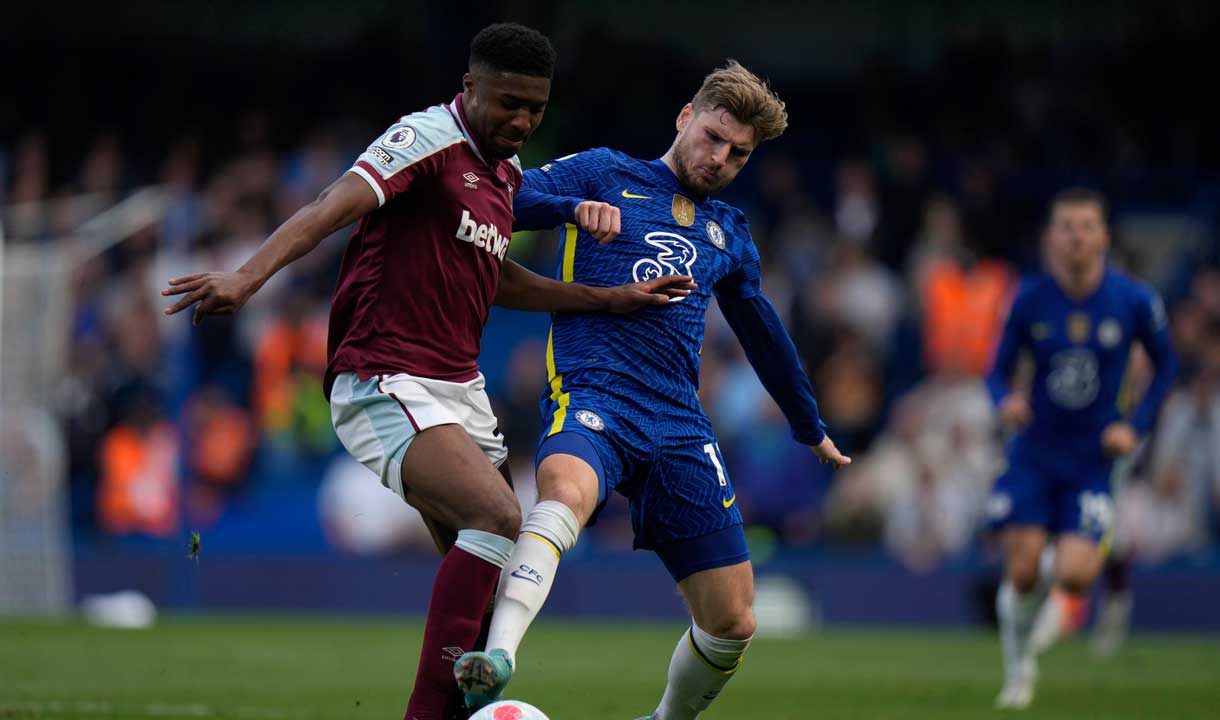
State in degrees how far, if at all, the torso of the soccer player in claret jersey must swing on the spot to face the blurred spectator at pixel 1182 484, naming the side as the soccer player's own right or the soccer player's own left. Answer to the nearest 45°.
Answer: approximately 90° to the soccer player's own left

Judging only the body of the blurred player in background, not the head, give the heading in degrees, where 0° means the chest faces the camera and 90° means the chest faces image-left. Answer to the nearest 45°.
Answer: approximately 0°

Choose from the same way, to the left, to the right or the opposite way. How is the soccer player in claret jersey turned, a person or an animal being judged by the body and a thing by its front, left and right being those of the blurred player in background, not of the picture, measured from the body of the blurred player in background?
to the left

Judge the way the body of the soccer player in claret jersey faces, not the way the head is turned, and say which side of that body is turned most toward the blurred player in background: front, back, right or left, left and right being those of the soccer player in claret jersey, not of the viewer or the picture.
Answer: left

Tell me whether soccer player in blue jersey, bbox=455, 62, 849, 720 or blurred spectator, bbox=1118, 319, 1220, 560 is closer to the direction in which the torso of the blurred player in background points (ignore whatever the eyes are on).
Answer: the soccer player in blue jersey

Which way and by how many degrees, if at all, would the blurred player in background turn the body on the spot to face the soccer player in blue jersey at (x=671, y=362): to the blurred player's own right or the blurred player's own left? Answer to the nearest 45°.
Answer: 0° — they already face them

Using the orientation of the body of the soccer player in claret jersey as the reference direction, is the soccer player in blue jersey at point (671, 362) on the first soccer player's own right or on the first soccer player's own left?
on the first soccer player's own left
